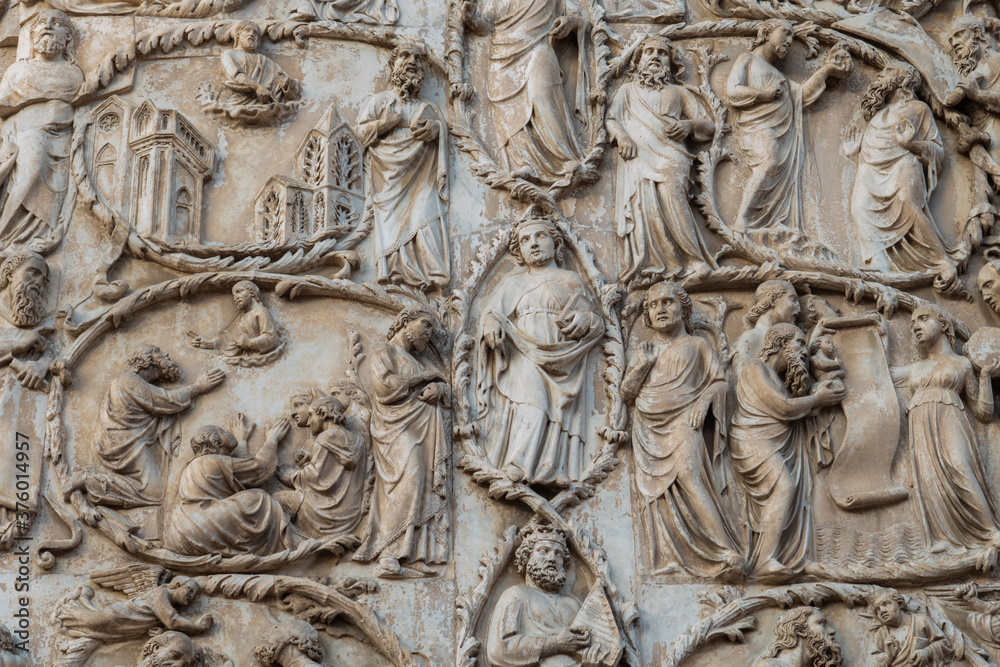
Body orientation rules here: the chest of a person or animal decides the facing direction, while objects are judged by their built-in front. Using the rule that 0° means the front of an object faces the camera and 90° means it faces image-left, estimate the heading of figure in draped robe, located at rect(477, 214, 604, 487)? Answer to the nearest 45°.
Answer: approximately 0°

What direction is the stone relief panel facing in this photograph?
toward the camera

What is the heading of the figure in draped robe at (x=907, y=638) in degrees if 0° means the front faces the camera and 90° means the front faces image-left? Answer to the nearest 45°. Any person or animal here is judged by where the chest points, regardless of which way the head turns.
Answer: approximately 45°

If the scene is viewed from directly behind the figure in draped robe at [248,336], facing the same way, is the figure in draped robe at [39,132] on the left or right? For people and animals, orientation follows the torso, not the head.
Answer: on its right

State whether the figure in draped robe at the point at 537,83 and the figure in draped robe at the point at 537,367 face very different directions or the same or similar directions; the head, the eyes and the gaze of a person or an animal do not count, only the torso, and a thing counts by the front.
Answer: same or similar directions

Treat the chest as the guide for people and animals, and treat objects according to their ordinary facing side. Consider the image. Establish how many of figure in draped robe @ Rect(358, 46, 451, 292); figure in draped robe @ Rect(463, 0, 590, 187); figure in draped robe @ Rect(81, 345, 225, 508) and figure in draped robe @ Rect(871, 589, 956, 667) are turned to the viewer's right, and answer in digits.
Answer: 1

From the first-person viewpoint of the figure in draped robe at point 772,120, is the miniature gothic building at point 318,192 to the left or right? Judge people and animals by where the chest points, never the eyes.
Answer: on its right

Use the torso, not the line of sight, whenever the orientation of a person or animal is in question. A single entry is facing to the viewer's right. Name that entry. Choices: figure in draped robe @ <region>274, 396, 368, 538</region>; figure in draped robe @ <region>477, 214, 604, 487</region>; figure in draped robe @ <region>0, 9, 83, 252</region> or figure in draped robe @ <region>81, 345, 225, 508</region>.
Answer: figure in draped robe @ <region>81, 345, 225, 508</region>

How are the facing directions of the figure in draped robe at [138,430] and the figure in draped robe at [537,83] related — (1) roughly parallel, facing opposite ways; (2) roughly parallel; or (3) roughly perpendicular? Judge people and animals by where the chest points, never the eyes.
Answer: roughly perpendicular

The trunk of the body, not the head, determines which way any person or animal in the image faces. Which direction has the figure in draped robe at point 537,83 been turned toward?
toward the camera

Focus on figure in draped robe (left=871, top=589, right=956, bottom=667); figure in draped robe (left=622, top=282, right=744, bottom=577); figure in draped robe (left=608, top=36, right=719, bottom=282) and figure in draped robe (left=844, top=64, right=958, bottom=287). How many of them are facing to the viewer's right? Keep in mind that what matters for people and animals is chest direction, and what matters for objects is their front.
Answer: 0

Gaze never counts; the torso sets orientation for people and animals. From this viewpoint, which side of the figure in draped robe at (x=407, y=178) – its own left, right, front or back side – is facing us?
front

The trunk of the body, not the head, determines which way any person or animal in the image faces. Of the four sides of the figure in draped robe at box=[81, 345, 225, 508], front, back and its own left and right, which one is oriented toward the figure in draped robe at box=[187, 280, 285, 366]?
front

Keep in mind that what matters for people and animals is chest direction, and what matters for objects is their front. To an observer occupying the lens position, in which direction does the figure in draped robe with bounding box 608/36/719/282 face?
facing the viewer
